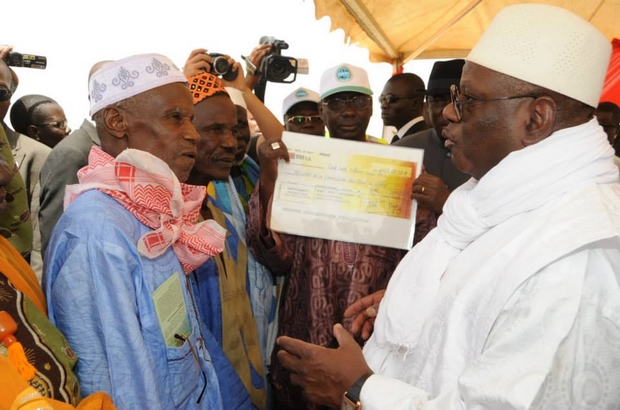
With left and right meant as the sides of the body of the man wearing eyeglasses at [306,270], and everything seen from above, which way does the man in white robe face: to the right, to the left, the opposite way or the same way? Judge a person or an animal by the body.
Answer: to the right

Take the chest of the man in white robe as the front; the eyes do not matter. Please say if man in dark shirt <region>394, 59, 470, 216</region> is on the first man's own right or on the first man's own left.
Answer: on the first man's own right

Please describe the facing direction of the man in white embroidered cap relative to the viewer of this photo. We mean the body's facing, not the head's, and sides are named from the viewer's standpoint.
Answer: facing to the right of the viewer

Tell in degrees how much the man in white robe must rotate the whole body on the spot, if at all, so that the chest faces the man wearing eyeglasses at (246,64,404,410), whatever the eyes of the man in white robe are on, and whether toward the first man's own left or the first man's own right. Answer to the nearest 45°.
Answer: approximately 45° to the first man's own right

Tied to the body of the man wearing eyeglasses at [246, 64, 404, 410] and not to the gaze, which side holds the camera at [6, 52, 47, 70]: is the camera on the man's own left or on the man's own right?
on the man's own right

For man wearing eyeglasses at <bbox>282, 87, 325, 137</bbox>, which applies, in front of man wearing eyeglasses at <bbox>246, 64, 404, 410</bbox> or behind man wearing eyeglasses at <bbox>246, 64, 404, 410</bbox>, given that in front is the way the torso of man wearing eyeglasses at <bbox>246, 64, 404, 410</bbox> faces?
behind

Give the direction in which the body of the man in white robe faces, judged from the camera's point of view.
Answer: to the viewer's left

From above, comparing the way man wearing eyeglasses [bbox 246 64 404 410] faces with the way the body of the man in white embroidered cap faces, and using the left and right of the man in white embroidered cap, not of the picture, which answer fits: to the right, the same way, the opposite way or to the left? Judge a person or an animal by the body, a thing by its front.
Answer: to the right
